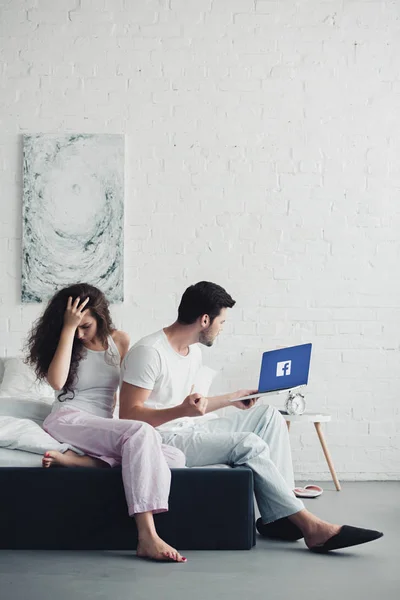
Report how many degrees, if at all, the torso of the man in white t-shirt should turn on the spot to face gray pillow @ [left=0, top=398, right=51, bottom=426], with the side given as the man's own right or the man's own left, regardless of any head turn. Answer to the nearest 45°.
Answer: approximately 180°

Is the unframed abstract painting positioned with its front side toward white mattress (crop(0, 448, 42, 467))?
yes

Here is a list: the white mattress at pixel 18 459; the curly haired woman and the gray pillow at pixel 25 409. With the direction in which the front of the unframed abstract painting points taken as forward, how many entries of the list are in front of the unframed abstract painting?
3

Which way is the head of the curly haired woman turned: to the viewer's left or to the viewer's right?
to the viewer's right

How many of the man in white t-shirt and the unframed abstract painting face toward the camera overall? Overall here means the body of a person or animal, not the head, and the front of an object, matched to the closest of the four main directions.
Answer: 1

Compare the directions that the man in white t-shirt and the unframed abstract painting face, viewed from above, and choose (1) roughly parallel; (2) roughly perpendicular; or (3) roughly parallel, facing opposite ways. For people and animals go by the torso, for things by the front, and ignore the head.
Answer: roughly perpendicular

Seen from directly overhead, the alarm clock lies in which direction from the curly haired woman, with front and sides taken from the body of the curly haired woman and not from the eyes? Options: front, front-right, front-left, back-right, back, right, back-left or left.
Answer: left

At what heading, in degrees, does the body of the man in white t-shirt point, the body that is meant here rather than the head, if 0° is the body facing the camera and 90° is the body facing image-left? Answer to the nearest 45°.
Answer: approximately 270°

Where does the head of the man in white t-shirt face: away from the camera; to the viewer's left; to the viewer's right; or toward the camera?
to the viewer's right
